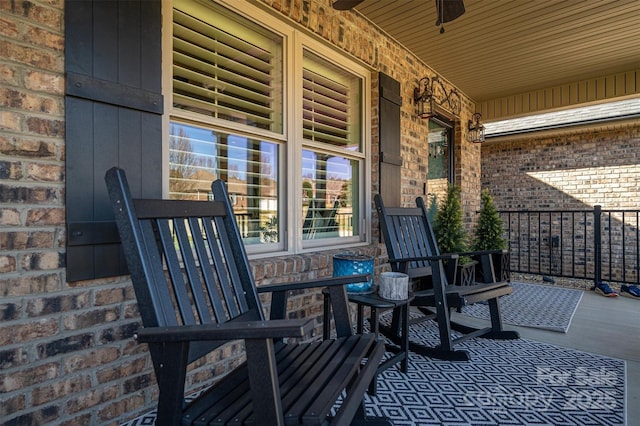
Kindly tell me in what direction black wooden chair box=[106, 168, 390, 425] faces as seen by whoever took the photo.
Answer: facing the viewer and to the right of the viewer

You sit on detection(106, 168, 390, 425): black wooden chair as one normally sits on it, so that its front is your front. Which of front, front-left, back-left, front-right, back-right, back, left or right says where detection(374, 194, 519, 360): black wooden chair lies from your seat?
left

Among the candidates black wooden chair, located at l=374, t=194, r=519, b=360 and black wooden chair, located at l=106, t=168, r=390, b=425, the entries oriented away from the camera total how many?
0

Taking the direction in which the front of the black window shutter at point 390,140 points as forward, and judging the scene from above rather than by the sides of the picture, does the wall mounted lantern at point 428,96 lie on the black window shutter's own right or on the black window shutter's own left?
on the black window shutter's own left

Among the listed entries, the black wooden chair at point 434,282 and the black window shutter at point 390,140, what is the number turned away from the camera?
0

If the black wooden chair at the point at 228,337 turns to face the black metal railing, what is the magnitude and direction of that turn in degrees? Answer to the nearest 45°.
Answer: approximately 90° to its left

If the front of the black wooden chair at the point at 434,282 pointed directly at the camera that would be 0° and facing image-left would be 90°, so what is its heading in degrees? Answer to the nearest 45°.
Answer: approximately 315°

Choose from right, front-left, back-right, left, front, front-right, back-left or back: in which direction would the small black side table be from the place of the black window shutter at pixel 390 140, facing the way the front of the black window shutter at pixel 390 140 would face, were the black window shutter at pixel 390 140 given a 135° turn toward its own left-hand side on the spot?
back

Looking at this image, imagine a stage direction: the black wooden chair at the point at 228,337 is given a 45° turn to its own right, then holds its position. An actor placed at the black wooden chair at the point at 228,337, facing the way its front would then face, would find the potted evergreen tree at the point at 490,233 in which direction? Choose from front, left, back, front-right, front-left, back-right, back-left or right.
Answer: back-left

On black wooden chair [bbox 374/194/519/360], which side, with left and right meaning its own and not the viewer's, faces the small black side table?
right

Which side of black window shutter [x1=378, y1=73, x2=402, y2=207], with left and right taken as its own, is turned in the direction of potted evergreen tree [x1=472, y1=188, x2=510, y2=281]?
left

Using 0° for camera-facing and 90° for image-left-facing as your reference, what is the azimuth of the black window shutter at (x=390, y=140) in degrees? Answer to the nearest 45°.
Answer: approximately 315°

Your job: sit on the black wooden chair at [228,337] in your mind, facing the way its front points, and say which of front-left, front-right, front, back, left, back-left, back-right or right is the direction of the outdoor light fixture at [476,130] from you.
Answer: left
